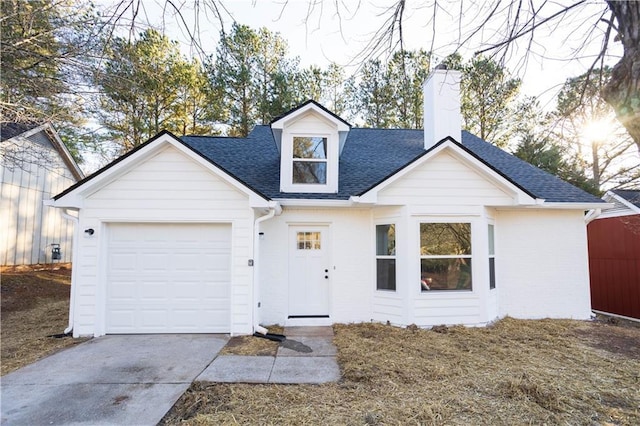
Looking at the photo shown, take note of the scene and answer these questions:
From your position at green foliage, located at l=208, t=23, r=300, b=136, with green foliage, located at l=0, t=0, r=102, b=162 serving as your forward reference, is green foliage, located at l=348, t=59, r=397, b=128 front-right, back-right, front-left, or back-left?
back-left

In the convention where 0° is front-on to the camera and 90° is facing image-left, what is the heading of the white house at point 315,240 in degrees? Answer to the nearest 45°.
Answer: approximately 0°

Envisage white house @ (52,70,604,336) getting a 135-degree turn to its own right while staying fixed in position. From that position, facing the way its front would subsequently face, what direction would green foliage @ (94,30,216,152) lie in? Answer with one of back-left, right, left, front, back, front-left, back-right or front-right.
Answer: front

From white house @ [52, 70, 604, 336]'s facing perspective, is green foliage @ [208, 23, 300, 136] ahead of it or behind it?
behind

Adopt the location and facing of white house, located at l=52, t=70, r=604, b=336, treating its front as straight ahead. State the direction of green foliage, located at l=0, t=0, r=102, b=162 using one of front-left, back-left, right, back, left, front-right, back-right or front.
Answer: right

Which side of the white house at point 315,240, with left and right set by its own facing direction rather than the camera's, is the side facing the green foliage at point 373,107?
back

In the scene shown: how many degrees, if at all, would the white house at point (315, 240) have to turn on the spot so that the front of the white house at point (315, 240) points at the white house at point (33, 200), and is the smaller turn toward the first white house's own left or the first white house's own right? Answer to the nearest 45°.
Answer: approximately 135° to the first white house's own right
